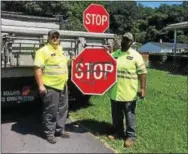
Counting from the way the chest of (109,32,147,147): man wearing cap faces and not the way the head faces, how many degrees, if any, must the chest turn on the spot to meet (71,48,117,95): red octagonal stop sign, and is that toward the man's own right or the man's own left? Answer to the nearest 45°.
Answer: approximately 45° to the man's own right

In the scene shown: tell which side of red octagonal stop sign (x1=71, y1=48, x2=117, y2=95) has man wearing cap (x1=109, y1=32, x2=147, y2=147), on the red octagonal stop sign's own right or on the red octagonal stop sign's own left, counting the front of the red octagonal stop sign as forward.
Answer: on the red octagonal stop sign's own left

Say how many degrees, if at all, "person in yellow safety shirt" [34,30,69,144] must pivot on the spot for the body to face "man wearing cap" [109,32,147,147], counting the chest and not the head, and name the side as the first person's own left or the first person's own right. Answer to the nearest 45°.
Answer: approximately 45° to the first person's own left

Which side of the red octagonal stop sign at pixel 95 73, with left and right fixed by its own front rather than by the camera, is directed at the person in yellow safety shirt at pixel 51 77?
right

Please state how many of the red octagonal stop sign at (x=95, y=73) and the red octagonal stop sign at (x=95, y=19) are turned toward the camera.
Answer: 2

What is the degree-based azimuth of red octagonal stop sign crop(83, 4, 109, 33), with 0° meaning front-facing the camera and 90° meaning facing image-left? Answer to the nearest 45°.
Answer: approximately 0°

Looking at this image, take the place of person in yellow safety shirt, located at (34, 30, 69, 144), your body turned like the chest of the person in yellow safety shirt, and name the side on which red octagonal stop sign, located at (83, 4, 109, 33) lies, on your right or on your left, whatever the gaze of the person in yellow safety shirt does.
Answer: on your left

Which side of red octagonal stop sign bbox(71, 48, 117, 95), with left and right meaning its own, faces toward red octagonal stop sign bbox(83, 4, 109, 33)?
back

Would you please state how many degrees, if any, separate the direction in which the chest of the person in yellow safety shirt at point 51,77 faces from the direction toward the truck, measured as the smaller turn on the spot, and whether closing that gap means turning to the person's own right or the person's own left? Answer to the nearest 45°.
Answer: approximately 180°
